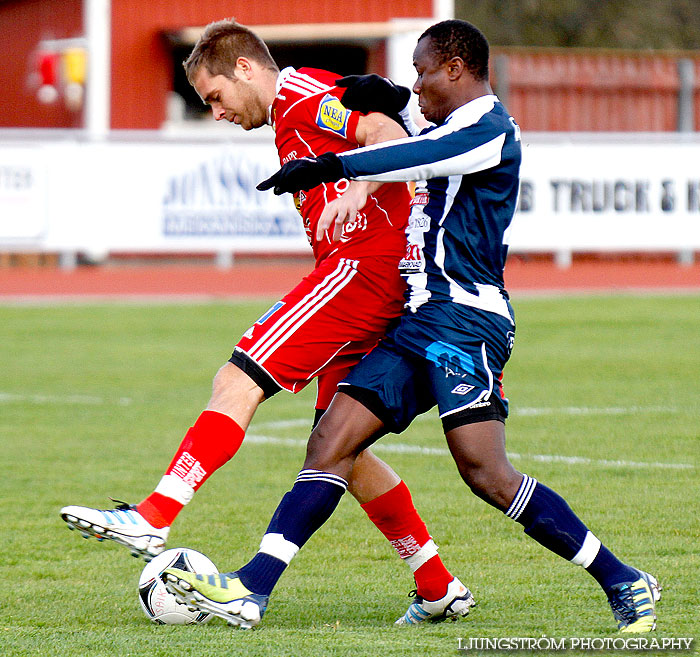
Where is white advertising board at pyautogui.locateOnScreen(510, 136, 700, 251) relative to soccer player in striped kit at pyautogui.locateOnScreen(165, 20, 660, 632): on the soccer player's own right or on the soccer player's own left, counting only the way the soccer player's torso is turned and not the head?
on the soccer player's own right

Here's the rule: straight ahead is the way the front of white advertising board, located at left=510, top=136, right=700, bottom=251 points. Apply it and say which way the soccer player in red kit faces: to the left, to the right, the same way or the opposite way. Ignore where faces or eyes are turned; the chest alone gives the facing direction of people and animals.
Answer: to the right

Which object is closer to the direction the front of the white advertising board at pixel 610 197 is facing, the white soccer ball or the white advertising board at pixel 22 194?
the white soccer ball

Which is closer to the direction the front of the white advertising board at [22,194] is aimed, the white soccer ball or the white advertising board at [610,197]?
the white soccer ball

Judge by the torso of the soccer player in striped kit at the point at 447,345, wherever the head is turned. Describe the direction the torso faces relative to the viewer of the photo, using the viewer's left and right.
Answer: facing to the left of the viewer

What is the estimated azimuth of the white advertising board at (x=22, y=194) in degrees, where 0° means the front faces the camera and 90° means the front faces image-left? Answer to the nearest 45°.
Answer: approximately 0°

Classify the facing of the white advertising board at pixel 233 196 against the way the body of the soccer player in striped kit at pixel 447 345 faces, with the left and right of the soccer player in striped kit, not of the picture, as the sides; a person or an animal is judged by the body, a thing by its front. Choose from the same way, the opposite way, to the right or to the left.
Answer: to the left

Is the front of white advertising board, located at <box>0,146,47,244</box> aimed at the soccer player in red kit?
yes

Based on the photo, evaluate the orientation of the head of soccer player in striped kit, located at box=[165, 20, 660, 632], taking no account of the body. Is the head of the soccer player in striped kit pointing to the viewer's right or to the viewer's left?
to the viewer's left

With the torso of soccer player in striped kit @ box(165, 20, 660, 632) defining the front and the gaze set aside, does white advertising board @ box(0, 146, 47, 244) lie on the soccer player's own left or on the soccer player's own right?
on the soccer player's own right

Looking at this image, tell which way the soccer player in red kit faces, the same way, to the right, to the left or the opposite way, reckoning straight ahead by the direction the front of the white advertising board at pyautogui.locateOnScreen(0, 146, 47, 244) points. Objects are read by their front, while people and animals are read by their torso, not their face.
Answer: to the right

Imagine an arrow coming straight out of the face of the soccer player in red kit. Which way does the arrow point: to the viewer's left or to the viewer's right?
to the viewer's left

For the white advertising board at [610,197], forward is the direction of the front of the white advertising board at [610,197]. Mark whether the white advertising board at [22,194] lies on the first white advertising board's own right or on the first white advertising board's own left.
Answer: on the first white advertising board's own right

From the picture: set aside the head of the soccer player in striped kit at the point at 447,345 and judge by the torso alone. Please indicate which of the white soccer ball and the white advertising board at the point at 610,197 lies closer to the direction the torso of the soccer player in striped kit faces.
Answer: the white soccer ball

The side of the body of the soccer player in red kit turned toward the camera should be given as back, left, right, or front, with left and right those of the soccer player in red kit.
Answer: left
